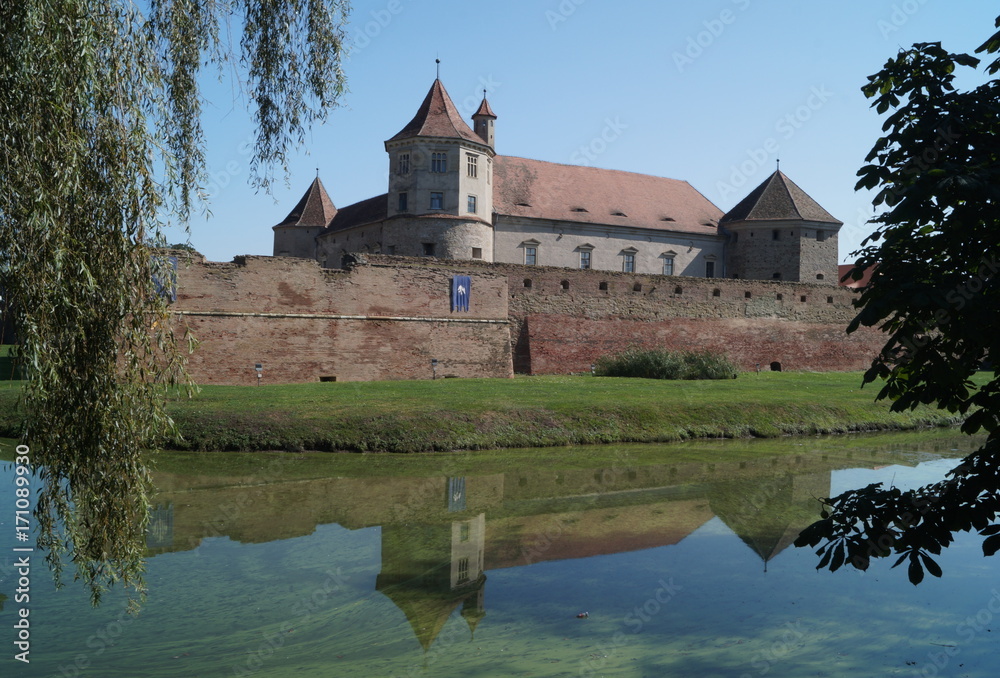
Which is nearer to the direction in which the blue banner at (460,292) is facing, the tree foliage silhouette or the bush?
the tree foliage silhouette

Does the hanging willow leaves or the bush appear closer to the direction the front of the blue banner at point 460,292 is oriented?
the hanging willow leaves

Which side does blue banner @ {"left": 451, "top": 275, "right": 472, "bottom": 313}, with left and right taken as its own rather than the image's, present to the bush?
left

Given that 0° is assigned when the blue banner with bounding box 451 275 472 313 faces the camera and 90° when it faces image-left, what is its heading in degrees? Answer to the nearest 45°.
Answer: approximately 0°

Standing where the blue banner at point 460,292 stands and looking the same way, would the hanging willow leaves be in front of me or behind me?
in front

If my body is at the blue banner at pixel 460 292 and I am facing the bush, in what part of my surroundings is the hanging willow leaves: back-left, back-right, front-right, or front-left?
back-right

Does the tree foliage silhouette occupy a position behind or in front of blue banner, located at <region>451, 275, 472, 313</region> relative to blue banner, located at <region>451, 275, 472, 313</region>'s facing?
in front
